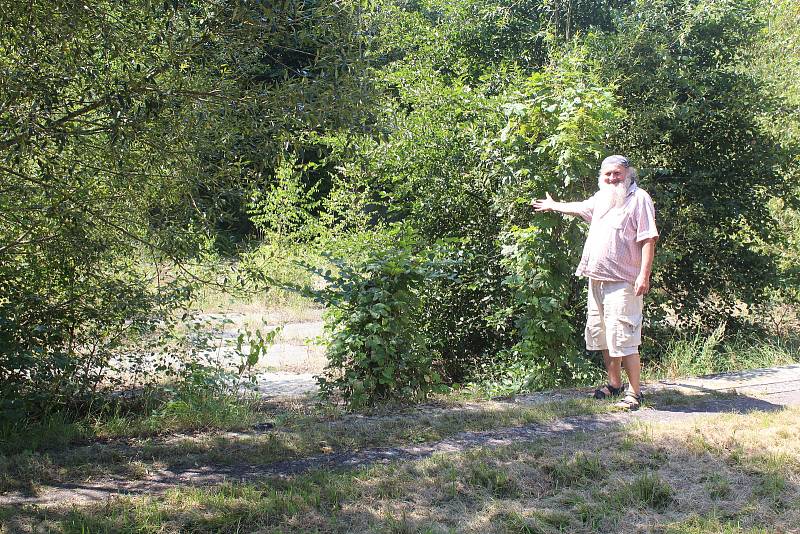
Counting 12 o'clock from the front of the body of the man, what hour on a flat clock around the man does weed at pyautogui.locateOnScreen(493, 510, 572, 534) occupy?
The weed is roughly at 11 o'clock from the man.

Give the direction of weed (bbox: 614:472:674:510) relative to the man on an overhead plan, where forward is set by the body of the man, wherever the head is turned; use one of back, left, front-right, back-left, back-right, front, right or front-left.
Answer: front-left

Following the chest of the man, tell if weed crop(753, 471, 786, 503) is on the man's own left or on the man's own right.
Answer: on the man's own left

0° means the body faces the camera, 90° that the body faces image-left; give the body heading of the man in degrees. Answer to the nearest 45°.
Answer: approximately 45°

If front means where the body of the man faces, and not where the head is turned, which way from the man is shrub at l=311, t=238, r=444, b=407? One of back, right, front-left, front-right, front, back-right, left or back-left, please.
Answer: front-right

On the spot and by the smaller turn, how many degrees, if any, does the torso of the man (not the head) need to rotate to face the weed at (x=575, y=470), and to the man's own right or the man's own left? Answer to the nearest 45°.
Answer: approximately 45° to the man's own left
